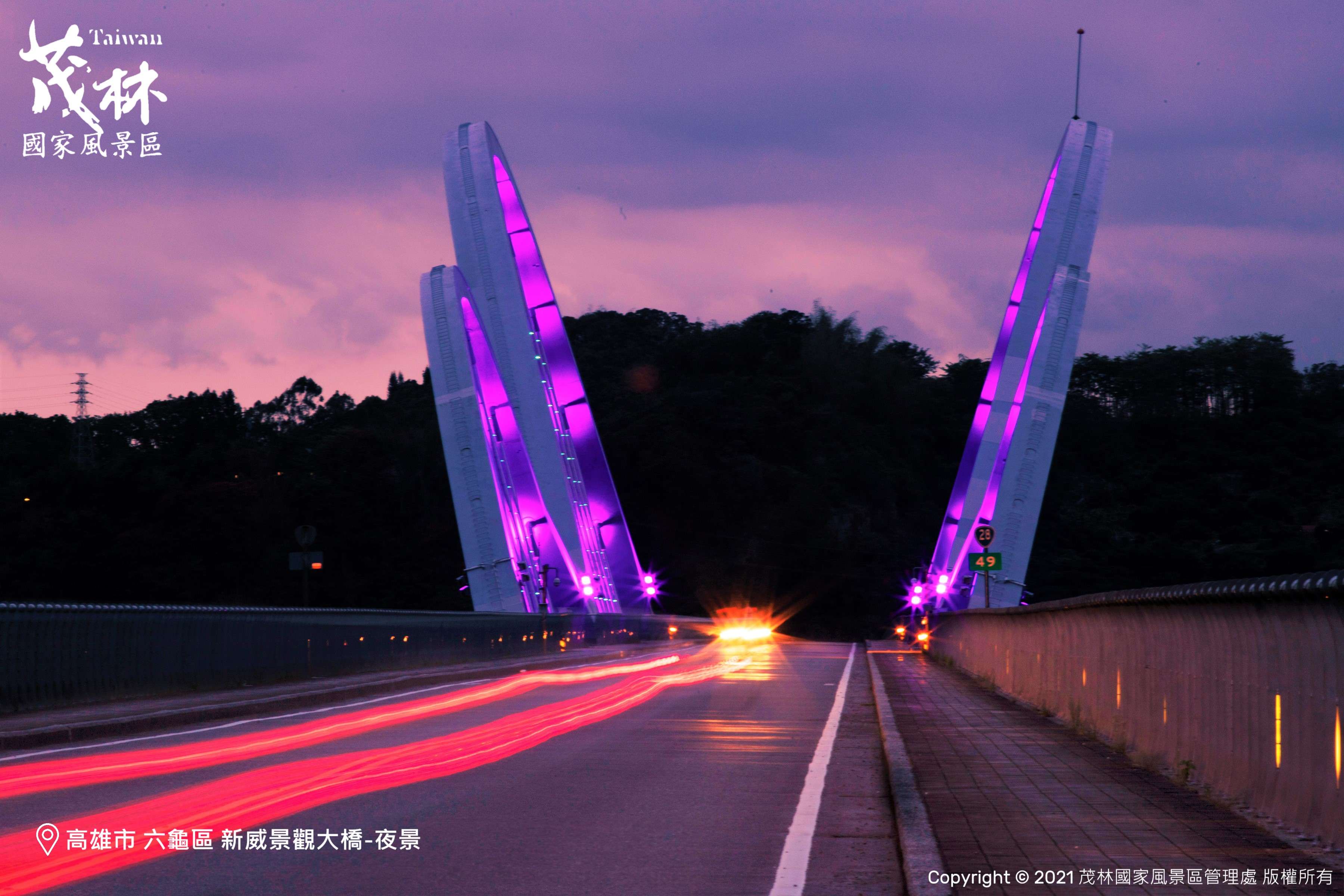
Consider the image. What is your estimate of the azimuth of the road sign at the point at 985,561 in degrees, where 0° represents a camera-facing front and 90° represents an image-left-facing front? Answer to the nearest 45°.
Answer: approximately 0°

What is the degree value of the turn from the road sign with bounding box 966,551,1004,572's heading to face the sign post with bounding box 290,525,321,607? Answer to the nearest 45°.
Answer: approximately 45° to its right
